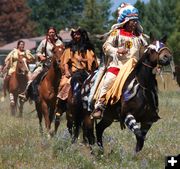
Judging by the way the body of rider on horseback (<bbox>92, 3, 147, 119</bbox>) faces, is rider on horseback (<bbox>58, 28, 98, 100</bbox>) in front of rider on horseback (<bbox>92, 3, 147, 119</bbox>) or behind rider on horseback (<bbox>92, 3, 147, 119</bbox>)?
behind

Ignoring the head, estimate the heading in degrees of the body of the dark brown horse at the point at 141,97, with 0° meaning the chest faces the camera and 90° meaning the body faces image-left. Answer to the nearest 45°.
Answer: approximately 315°

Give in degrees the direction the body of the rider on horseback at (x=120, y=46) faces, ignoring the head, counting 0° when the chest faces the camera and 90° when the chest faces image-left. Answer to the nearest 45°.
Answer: approximately 315°
